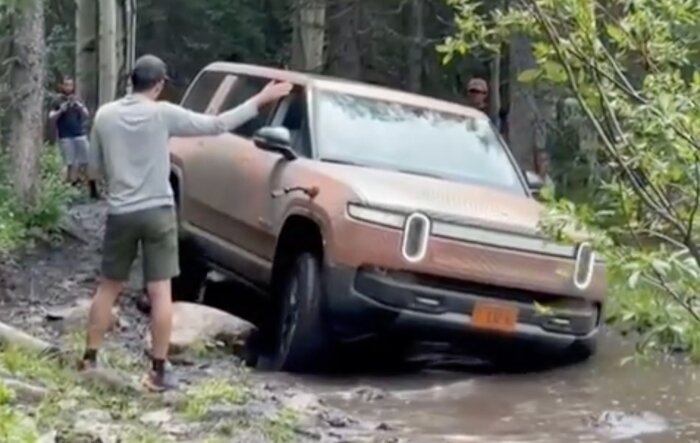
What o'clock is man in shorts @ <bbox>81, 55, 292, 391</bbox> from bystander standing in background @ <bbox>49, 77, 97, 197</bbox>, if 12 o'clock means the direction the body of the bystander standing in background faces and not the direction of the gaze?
The man in shorts is roughly at 12 o'clock from the bystander standing in background.

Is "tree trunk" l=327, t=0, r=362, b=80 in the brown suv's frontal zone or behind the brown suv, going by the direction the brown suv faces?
behind

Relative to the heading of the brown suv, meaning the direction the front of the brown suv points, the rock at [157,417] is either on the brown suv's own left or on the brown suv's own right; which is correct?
on the brown suv's own right

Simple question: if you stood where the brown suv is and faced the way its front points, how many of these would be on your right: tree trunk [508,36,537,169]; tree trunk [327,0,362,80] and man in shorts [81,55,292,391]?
1

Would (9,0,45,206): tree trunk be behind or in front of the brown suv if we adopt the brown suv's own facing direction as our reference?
behind

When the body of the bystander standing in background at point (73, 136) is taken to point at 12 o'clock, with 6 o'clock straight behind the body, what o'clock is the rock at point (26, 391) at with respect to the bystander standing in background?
The rock is roughly at 12 o'clock from the bystander standing in background.

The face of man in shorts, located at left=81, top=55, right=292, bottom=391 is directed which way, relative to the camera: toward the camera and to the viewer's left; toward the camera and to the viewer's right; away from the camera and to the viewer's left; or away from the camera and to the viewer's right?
away from the camera and to the viewer's right

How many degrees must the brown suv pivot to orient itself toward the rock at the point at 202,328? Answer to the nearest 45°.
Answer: approximately 135° to its right

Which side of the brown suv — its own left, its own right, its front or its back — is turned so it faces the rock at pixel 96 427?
right

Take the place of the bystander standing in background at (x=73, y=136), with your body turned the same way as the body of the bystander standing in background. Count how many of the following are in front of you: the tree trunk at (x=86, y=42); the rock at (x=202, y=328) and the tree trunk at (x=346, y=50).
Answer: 1

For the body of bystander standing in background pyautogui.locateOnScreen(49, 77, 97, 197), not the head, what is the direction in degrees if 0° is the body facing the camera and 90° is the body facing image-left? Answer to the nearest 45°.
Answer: approximately 0°

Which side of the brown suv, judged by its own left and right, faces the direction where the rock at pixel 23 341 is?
right
